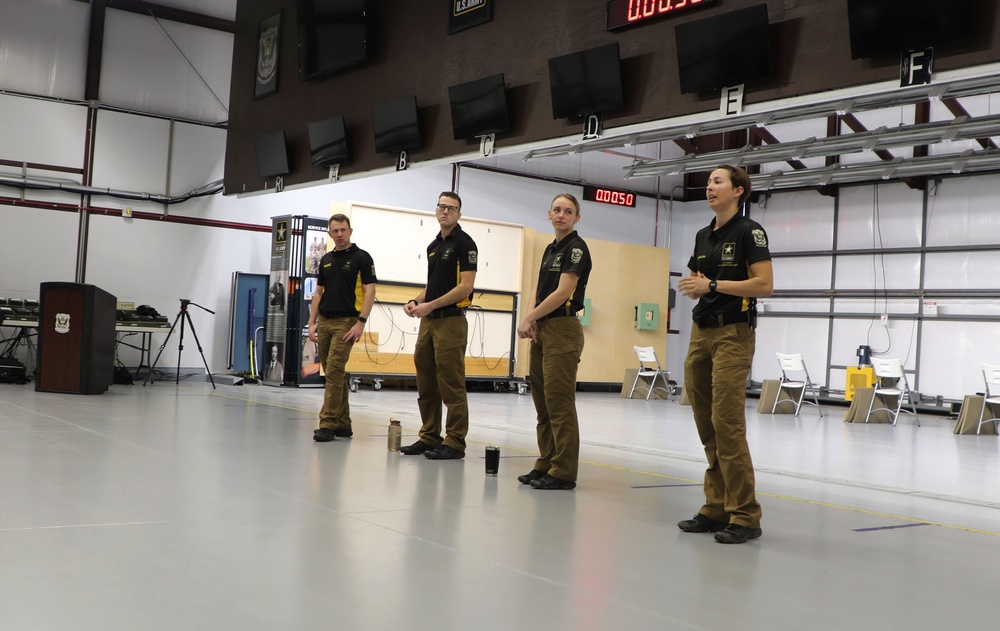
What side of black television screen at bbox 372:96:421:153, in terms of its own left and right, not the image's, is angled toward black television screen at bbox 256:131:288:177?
right

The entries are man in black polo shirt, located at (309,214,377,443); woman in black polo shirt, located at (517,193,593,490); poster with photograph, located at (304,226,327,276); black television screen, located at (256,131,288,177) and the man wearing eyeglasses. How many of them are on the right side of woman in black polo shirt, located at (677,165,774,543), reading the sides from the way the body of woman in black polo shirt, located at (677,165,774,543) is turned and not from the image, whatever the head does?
5

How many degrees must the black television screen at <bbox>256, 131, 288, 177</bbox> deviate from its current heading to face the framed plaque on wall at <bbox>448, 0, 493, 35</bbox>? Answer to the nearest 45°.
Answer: approximately 90° to its left

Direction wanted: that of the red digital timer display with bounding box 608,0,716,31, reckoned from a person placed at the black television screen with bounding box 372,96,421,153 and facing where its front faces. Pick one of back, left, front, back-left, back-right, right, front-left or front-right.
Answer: left

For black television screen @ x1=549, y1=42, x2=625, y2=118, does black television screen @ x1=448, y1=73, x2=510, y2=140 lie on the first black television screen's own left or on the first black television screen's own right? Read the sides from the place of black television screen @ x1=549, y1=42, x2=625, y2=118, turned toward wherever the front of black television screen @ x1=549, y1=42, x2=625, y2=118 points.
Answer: on the first black television screen's own right

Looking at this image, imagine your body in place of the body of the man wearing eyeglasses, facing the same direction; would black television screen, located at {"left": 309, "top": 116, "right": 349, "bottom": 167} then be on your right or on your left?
on your right

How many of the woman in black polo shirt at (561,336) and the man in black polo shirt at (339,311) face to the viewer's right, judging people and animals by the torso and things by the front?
0

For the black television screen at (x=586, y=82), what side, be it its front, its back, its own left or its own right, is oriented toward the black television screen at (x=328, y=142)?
right

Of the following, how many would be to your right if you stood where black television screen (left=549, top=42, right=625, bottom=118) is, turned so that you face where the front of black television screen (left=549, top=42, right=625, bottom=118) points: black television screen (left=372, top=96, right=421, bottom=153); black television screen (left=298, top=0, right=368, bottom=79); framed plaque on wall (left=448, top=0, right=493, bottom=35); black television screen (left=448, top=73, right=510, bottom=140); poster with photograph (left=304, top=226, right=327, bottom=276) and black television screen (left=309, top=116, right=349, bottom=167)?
6

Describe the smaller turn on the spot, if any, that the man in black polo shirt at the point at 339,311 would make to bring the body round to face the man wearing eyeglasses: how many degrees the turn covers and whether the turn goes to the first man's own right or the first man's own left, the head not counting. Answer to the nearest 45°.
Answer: approximately 90° to the first man's own left
